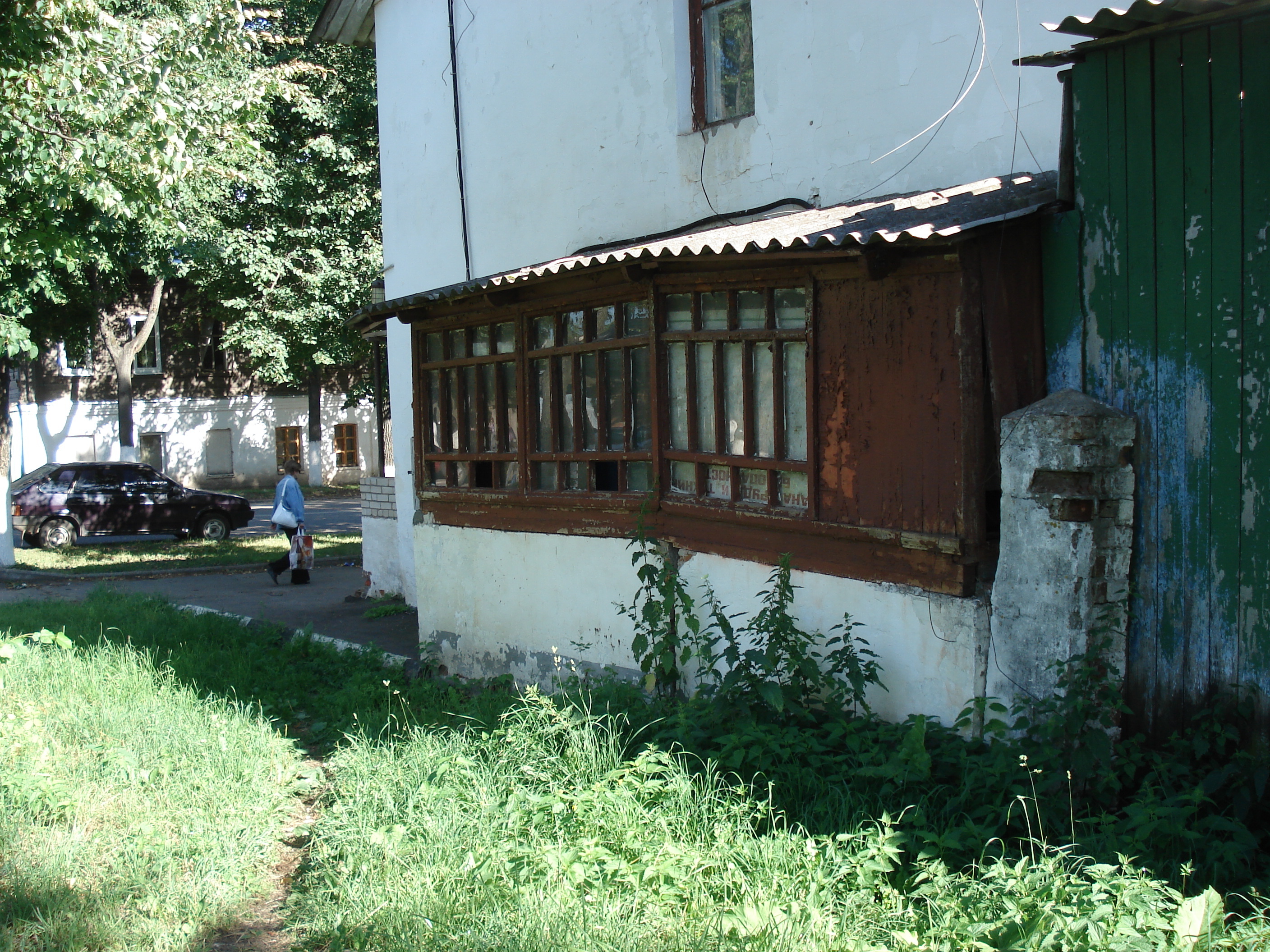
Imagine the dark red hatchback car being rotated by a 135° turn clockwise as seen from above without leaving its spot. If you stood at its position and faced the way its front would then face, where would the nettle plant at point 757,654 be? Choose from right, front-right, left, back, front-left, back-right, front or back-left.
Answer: front-left

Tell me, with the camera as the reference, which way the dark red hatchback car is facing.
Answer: facing to the right of the viewer

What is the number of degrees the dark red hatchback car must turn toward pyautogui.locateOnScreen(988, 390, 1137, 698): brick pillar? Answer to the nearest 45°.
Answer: approximately 90° to its right
